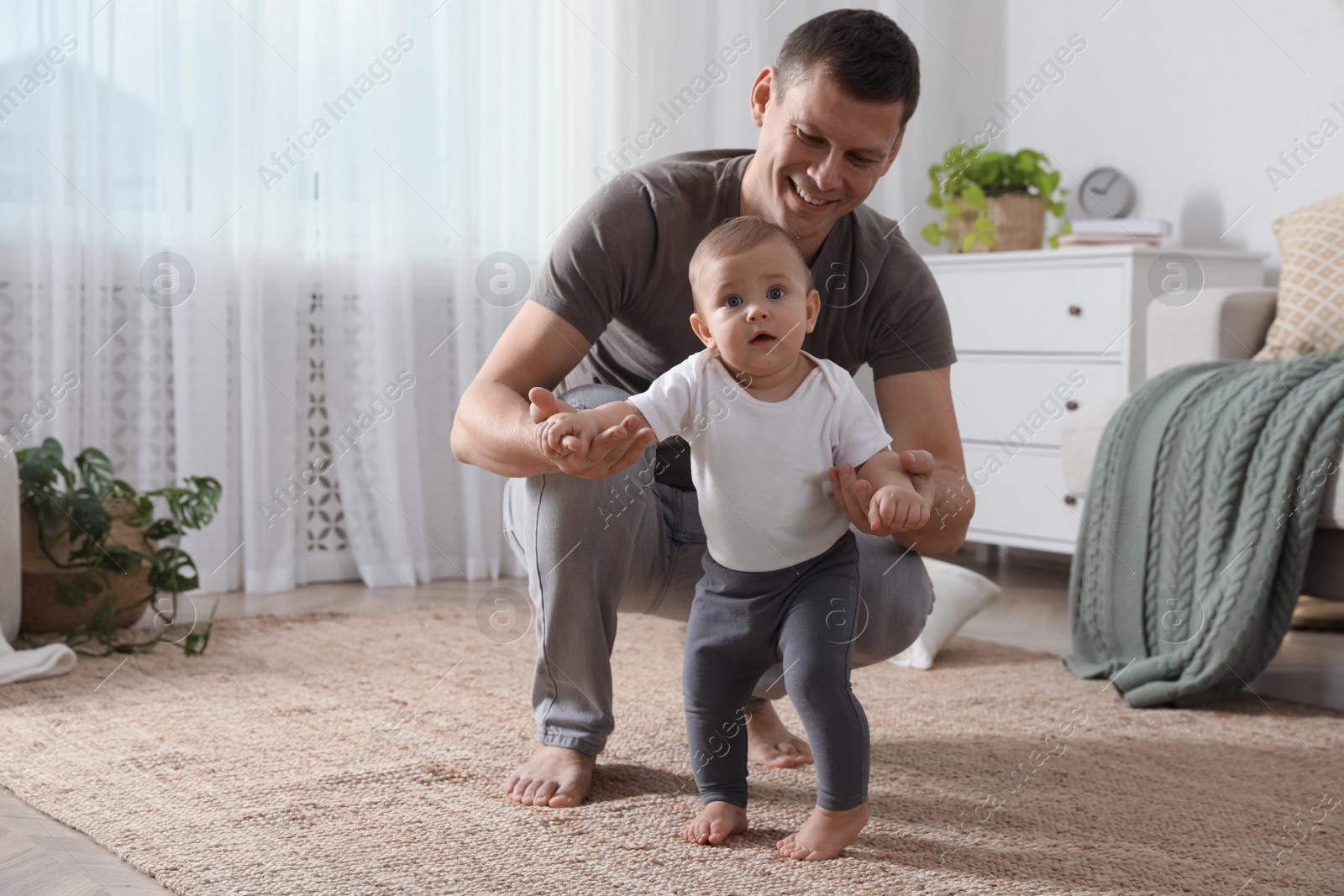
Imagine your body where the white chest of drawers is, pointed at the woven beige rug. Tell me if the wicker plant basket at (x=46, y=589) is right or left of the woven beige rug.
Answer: right

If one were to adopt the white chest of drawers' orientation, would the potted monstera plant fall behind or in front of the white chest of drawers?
in front

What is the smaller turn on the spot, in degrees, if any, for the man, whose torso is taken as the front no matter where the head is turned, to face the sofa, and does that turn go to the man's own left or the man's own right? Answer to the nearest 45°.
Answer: approximately 135° to the man's own left

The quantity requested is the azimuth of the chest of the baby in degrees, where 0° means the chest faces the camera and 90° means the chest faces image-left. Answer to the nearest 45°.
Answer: approximately 0°

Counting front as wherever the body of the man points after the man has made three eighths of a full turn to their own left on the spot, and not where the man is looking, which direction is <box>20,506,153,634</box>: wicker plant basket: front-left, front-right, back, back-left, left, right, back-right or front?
left
